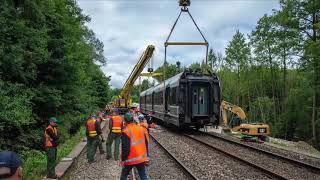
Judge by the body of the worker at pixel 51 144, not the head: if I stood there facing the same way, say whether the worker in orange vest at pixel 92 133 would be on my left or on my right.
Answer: on my left

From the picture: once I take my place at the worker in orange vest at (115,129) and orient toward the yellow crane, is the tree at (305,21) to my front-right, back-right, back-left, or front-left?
front-right

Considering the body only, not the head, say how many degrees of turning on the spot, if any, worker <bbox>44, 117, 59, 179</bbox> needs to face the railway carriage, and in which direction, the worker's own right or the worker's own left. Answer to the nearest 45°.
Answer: approximately 45° to the worker's own left

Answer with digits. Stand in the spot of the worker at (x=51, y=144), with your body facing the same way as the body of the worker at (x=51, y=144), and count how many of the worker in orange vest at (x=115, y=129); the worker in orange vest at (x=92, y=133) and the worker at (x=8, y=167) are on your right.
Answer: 1

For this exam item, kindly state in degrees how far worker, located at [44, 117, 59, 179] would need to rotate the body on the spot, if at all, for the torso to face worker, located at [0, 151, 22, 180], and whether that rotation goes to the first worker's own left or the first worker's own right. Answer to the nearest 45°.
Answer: approximately 90° to the first worker's own right

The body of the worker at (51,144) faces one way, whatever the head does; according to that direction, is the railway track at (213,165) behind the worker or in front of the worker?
in front

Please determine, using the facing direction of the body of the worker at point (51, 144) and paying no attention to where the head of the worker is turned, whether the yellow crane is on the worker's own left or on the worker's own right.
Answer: on the worker's own left

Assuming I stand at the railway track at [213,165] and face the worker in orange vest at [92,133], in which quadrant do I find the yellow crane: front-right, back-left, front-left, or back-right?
front-right

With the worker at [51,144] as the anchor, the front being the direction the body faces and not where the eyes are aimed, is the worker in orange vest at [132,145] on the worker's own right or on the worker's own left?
on the worker's own right

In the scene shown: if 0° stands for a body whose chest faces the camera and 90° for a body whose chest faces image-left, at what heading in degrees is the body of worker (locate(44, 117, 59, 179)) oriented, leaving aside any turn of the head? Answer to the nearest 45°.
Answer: approximately 270°
